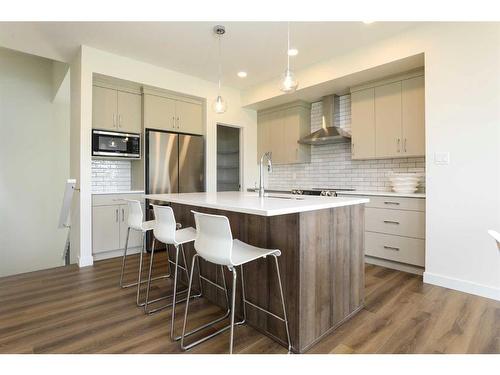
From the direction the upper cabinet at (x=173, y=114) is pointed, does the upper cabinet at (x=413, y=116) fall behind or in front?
in front

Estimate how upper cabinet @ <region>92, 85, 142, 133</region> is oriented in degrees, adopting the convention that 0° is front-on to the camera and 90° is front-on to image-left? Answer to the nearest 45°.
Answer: approximately 315°

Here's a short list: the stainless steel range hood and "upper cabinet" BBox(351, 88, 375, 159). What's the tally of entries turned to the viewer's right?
0

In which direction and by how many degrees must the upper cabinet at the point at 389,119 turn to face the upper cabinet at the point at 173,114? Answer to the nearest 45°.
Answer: approximately 45° to its right

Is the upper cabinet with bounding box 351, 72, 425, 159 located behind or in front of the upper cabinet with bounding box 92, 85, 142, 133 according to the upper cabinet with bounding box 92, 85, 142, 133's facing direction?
in front

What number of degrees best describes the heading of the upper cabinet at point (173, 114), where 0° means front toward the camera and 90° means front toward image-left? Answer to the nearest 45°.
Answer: approximately 315°

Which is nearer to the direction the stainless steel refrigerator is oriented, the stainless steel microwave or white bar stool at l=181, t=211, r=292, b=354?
the white bar stool

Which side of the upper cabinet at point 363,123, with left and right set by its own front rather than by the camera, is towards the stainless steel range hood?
right

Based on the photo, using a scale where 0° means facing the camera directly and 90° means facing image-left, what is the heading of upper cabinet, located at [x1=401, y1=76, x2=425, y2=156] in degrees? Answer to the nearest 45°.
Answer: approximately 45°

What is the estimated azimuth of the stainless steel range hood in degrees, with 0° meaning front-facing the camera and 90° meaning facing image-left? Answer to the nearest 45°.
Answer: approximately 45°
